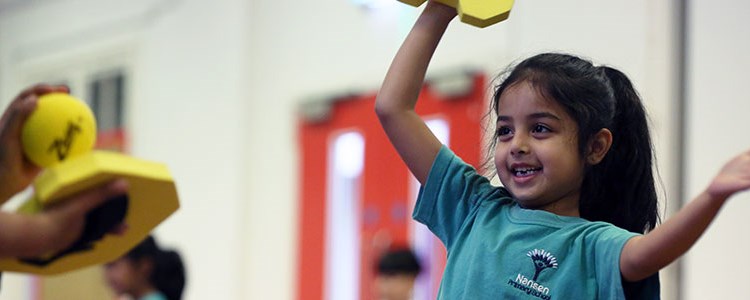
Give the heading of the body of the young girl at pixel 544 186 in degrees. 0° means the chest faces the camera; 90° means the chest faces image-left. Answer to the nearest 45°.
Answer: approximately 45°

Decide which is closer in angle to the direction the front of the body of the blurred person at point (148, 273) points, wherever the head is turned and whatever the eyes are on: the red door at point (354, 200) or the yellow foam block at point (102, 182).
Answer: the yellow foam block

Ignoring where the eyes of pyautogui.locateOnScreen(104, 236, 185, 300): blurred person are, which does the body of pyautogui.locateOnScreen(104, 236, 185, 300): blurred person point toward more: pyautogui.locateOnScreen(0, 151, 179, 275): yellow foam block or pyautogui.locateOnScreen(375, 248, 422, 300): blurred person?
the yellow foam block

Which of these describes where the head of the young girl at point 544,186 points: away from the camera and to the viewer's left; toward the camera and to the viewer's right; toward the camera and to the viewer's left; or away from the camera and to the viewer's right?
toward the camera and to the viewer's left

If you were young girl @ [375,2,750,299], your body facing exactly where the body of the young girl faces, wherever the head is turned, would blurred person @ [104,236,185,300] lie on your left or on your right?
on your right

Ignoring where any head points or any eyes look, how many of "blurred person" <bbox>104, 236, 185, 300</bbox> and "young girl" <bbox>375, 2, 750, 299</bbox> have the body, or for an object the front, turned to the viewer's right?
0

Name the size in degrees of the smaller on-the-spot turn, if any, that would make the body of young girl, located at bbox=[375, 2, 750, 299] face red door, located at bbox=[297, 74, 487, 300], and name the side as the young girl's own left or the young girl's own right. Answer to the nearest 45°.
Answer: approximately 135° to the young girl's own right
